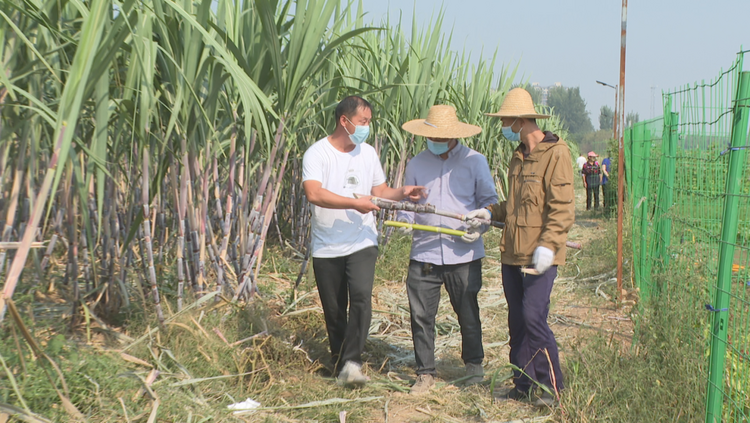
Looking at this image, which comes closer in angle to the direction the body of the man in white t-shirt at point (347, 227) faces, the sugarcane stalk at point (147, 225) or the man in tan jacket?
the man in tan jacket

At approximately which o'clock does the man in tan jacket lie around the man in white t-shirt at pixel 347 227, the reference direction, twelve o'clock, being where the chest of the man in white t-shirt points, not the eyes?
The man in tan jacket is roughly at 11 o'clock from the man in white t-shirt.

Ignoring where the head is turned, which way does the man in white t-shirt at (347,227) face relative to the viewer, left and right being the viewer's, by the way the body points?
facing the viewer and to the right of the viewer

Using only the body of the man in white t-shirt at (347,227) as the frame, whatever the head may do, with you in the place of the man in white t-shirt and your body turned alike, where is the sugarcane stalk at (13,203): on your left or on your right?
on your right

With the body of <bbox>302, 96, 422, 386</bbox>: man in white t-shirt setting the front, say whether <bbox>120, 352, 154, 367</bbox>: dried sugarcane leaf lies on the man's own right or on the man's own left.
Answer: on the man's own right

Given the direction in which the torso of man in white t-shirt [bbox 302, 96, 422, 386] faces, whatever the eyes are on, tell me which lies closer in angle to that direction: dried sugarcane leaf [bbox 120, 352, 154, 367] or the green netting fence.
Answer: the green netting fence

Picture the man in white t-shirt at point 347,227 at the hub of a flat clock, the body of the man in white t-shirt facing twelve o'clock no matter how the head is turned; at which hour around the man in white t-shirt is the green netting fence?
The green netting fence is roughly at 11 o'clock from the man in white t-shirt.

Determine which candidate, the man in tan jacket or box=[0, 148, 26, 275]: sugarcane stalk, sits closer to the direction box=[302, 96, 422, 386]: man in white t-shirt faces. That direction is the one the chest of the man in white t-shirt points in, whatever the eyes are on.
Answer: the man in tan jacket

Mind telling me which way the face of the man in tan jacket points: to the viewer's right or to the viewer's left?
to the viewer's left
